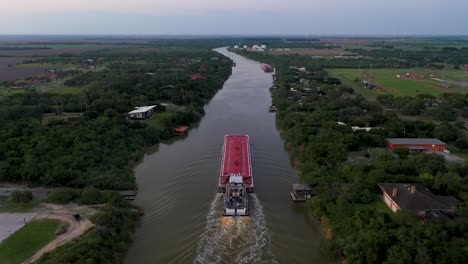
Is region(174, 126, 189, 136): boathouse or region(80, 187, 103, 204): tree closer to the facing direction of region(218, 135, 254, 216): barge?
the boathouse

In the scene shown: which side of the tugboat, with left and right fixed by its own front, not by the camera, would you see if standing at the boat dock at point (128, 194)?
left

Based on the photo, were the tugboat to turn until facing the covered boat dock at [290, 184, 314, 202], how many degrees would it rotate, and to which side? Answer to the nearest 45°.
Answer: approximately 45° to its right

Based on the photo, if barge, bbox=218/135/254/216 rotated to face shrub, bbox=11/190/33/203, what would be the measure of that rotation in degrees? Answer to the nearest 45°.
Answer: approximately 90° to its left

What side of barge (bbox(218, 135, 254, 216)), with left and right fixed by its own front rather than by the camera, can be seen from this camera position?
back

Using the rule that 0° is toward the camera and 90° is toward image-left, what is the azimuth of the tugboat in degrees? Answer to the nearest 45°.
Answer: approximately 180°

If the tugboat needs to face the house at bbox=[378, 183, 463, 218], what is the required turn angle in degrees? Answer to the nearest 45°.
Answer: approximately 90° to its right

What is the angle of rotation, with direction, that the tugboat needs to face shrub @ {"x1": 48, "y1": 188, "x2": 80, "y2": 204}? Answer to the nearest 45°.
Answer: approximately 90° to its left

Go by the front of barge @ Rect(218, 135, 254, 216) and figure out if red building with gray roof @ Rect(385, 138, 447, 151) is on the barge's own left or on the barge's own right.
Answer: on the barge's own right

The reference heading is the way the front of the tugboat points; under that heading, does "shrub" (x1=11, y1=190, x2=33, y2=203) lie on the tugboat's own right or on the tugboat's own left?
on the tugboat's own left

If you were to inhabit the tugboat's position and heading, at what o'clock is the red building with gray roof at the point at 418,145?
The red building with gray roof is roughly at 2 o'clock from the tugboat.
